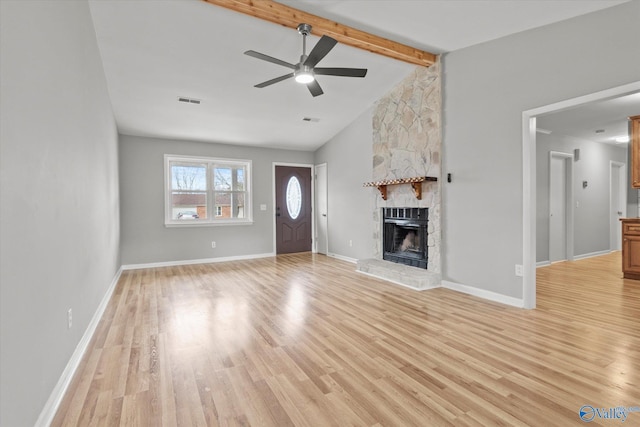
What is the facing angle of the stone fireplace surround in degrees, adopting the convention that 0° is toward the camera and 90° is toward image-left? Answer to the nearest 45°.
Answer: approximately 45°

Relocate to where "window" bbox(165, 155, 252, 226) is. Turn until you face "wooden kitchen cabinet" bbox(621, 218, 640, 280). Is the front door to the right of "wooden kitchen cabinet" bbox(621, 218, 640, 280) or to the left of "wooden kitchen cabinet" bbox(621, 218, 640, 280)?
left

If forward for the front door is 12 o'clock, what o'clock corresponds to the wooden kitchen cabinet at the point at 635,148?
The wooden kitchen cabinet is roughly at 10 o'clock from the front door.

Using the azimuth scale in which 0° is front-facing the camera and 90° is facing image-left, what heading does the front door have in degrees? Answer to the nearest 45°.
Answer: approximately 0°

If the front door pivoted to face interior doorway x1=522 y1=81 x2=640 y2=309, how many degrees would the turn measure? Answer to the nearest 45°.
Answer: approximately 45° to its left

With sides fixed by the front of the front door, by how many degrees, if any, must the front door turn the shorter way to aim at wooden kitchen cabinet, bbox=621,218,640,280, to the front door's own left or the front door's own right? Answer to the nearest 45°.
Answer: approximately 45° to the front door's own left

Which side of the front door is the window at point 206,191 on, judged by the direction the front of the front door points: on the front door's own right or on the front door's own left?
on the front door's own right

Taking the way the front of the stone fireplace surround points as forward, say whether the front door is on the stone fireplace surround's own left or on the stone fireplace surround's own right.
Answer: on the stone fireplace surround's own right

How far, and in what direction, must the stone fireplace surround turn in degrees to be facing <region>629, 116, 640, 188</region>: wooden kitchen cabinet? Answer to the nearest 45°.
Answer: approximately 135° to its left

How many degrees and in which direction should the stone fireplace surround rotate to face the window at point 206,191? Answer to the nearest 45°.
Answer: approximately 45° to its right

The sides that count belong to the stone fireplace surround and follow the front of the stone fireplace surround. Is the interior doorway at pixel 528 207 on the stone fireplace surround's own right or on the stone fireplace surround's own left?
on the stone fireplace surround's own left
